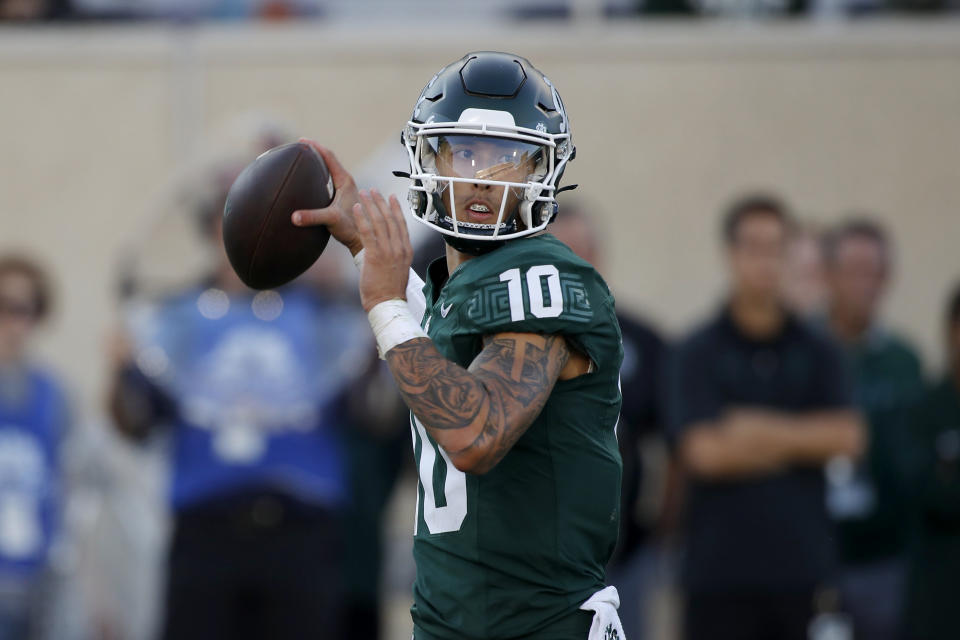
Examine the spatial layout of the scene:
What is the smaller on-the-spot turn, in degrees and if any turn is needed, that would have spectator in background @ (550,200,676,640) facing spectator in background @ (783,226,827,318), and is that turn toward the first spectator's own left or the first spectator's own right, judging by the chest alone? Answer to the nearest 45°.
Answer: approximately 135° to the first spectator's own left

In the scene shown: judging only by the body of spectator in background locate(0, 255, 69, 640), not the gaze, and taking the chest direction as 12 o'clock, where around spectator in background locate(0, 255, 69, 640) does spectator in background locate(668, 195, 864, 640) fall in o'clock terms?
spectator in background locate(668, 195, 864, 640) is roughly at 10 o'clock from spectator in background locate(0, 255, 69, 640).

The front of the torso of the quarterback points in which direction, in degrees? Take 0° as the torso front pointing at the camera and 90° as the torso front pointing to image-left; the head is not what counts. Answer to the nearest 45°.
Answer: approximately 45°

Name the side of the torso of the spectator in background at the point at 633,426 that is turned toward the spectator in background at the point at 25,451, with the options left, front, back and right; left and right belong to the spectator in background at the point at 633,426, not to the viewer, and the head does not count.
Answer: right

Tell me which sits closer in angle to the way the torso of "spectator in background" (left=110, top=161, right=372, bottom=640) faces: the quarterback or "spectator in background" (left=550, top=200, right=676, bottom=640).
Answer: the quarterback

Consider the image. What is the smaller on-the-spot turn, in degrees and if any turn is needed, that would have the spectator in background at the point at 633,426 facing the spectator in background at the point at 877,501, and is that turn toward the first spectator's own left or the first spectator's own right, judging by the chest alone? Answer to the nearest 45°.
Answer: approximately 90° to the first spectator's own left

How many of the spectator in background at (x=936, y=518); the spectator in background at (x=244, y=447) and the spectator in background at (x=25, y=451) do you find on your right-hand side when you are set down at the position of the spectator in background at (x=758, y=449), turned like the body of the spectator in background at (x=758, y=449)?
2

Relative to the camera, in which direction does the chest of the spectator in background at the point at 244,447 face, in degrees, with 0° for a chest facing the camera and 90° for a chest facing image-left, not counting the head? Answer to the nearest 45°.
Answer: approximately 0°

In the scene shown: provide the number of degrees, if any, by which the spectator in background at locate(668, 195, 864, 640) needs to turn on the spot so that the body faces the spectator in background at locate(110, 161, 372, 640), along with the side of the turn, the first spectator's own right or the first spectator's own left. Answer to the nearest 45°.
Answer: approximately 90° to the first spectator's own right

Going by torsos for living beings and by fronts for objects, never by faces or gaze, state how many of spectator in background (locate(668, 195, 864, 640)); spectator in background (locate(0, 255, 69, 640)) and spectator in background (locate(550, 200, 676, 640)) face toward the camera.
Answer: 3

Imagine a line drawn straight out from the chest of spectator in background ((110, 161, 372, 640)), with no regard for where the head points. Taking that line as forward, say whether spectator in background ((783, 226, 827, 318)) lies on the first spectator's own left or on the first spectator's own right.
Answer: on the first spectator's own left

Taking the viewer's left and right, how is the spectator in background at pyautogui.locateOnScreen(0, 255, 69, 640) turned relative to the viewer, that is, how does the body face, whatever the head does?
facing the viewer

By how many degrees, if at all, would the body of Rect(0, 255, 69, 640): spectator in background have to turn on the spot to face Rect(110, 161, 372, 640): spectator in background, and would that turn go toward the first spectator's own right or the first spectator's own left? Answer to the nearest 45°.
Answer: approximately 45° to the first spectator's own left
